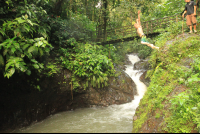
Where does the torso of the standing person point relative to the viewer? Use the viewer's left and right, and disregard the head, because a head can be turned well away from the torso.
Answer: facing the viewer and to the left of the viewer
